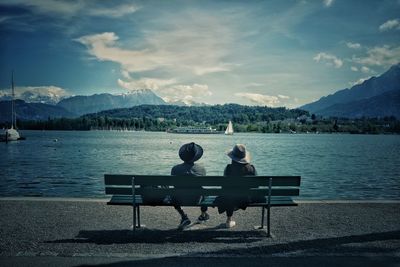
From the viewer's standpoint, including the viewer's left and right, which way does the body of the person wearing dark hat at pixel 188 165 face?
facing away from the viewer

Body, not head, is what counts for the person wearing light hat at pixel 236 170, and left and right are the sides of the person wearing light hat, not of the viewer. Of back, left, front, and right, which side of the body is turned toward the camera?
back

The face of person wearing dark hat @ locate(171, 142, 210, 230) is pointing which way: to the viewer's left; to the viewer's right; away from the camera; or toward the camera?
away from the camera

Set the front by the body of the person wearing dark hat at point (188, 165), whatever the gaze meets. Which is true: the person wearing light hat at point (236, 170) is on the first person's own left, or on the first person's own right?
on the first person's own right

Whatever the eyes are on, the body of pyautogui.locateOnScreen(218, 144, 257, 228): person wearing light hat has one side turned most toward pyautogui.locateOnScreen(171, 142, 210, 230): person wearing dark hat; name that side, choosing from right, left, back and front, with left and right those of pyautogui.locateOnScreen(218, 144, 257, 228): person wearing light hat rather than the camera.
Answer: left

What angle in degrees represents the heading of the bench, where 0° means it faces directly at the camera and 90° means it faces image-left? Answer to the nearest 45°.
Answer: approximately 180°
